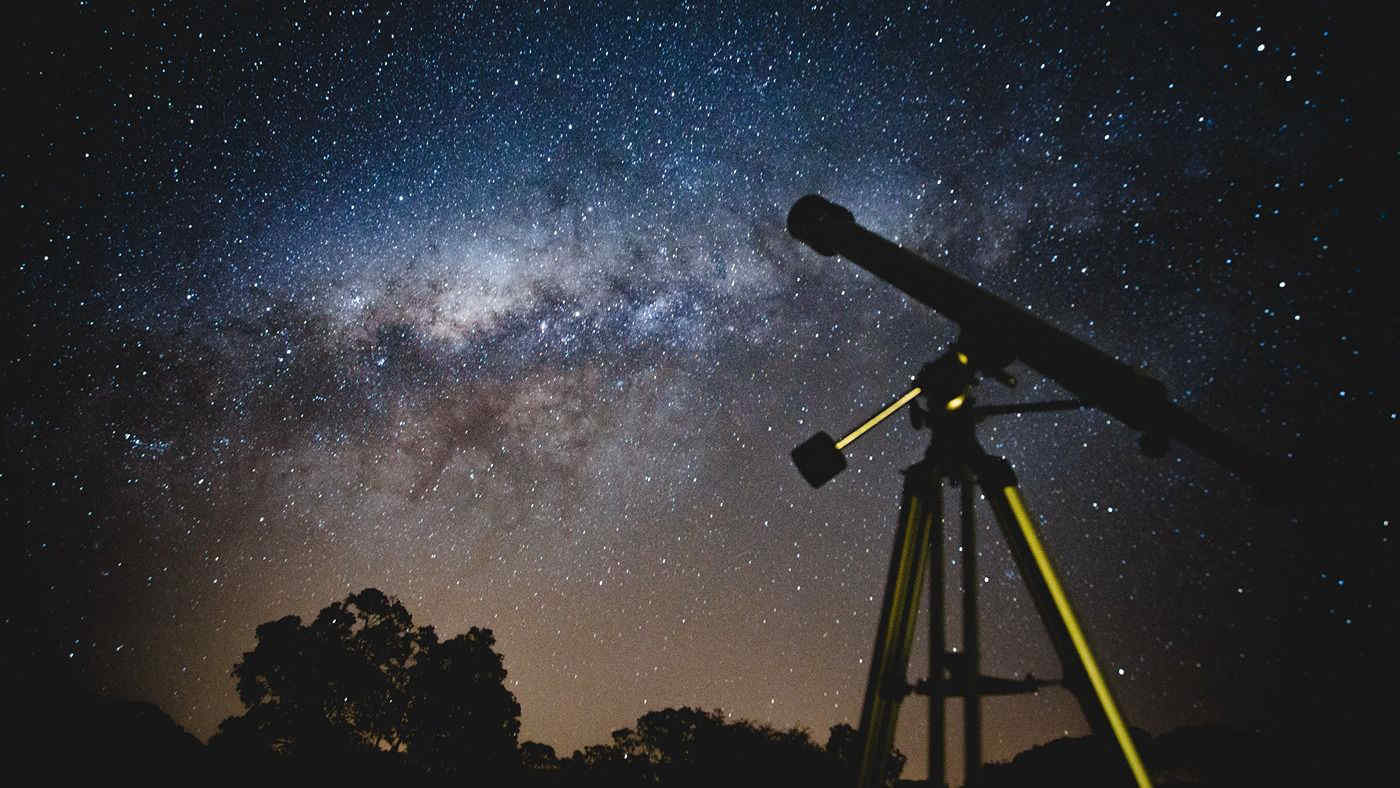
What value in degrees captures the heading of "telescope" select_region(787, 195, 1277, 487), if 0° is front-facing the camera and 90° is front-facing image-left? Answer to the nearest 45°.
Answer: approximately 90°

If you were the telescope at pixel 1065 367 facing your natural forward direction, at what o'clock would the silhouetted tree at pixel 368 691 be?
The silhouetted tree is roughly at 1 o'clock from the telescope.

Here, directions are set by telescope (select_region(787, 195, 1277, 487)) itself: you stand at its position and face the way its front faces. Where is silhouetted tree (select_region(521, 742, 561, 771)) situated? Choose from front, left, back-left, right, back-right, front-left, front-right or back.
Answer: front-right

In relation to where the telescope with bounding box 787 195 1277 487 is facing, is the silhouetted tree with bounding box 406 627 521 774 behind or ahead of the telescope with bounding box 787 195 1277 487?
ahead

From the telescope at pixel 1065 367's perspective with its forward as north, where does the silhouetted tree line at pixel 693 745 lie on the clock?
The silhouetted tree line is roughly at 2 o'clock from the telescope.
